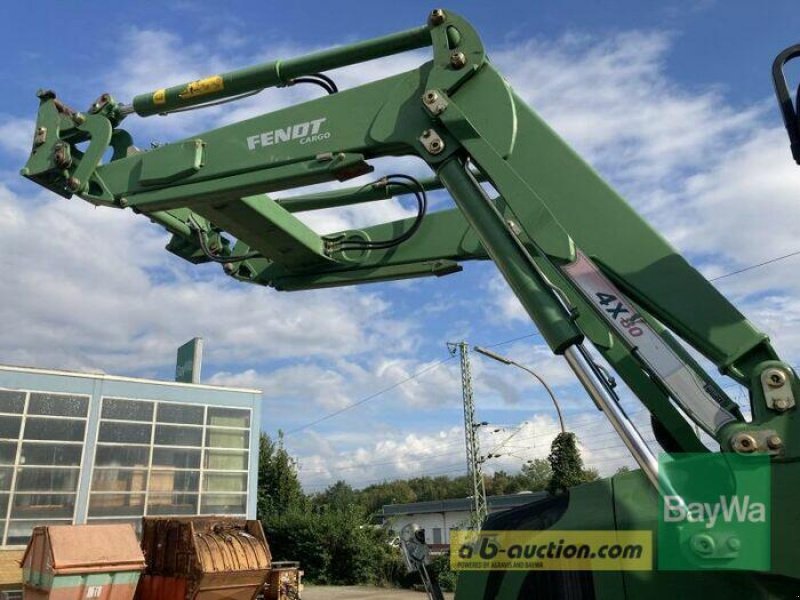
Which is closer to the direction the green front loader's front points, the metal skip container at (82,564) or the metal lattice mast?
the metal skip container

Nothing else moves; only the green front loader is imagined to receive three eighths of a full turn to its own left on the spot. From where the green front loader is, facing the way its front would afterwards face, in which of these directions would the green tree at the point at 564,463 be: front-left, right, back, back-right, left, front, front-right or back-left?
back-left

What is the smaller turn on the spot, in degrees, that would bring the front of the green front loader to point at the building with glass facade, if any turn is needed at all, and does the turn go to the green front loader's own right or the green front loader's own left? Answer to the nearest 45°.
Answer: approximately 45° to the green front loader's own right

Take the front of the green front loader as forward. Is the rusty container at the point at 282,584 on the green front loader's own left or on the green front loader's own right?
on the green front loader's own right

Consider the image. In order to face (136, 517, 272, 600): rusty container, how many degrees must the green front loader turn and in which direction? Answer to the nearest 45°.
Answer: approximately 45° to its right

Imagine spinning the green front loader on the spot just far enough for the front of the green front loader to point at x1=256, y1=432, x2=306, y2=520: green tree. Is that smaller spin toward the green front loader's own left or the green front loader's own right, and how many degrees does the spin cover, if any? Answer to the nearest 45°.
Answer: approximately 90° to the green front loader's own right

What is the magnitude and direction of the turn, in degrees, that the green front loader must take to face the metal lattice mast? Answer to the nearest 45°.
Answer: approximately 90° to its right

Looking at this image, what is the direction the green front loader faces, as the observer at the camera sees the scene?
facing to the left of the viewer
